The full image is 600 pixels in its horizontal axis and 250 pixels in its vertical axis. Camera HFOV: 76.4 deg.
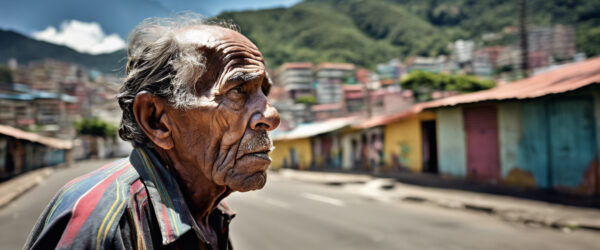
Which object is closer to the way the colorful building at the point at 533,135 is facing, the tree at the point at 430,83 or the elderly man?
the elderly man

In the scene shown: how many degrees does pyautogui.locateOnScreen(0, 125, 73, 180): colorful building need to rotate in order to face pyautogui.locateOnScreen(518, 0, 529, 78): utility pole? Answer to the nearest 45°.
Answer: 0° — it already faces it

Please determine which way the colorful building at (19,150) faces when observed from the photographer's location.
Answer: facing the viewer and to the right of the viewer

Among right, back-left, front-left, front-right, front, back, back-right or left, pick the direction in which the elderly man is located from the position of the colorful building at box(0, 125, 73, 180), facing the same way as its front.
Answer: front-right

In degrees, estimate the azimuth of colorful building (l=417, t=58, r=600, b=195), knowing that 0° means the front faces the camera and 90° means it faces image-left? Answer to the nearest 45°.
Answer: approximately 45°

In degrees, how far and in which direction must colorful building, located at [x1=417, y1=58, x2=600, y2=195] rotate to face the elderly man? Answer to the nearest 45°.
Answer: approximately 45° to its left

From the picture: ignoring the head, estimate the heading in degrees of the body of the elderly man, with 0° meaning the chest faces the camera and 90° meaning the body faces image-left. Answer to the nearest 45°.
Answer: approximately 270°

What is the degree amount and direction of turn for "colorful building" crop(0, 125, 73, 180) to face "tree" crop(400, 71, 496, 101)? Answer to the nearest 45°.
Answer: approximately 45° to its left

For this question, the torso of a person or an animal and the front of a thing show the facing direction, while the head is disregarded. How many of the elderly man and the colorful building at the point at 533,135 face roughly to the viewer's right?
1

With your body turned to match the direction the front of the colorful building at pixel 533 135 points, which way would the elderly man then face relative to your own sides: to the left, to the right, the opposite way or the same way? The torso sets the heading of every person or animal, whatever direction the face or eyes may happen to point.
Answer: the opposite way

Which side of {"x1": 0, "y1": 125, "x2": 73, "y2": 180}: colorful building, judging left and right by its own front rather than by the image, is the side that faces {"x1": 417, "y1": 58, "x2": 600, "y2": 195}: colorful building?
front
